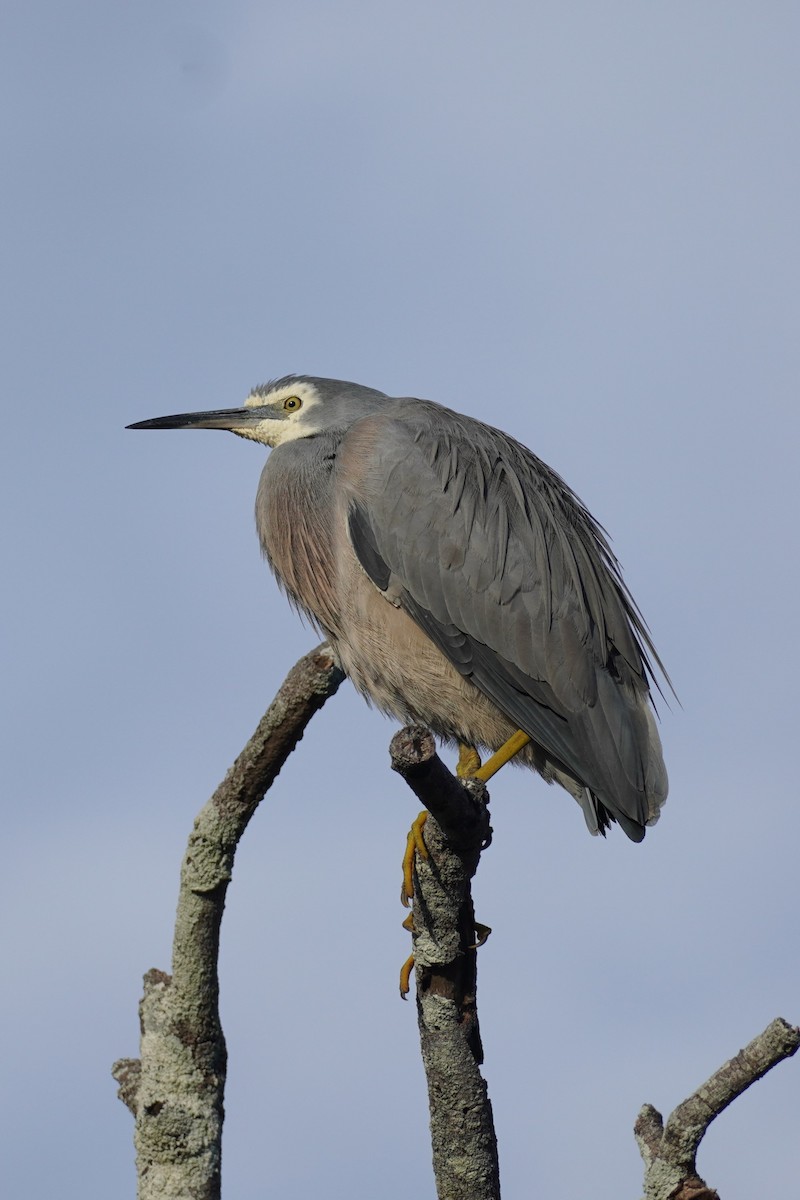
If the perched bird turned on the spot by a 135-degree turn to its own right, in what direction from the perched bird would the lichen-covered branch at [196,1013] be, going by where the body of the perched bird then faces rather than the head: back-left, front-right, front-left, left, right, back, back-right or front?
back

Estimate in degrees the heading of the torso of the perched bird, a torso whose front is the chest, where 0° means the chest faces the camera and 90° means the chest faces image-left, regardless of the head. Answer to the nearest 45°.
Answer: approximately 90°
